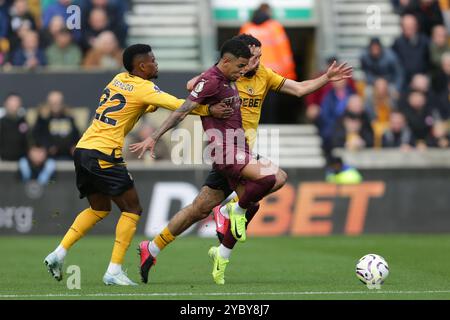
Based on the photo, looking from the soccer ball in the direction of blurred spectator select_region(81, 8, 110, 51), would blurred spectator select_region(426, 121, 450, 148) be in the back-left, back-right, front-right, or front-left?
front-right

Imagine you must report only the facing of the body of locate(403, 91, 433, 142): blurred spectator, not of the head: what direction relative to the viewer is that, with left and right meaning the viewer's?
facing the viewer

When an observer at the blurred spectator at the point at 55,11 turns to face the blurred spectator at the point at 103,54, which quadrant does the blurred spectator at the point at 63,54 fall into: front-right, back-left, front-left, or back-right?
front-right

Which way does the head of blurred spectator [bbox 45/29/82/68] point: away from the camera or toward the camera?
toward the camera

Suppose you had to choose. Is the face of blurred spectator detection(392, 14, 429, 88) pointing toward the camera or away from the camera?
toward the camera

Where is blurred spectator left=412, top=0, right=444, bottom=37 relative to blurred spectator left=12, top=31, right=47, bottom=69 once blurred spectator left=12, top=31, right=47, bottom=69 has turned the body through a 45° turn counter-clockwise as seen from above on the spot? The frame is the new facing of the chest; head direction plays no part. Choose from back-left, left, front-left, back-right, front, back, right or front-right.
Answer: front-left

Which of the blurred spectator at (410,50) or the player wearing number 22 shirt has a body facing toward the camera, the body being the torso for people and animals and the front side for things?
the blurred spectator

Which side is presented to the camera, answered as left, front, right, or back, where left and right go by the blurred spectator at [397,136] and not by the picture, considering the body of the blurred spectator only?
front

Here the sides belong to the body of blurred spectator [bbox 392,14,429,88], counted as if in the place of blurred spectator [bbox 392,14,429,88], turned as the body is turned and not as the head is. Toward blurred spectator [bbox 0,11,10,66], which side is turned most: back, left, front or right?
right

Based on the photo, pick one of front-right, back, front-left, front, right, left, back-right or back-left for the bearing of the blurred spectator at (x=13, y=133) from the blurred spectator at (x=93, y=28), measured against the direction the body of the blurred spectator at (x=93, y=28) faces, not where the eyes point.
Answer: front-right

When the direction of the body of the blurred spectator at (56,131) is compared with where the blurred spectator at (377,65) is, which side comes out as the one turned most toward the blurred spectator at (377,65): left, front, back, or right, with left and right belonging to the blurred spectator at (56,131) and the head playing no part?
left

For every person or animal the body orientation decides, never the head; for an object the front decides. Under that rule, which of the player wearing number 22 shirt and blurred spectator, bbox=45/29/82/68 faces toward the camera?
the blurred spectator

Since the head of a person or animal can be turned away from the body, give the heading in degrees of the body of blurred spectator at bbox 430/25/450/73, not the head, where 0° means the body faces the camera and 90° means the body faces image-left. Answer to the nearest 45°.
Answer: approximately 0°

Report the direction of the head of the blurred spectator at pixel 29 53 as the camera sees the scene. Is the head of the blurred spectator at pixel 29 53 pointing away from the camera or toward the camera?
toward the camera

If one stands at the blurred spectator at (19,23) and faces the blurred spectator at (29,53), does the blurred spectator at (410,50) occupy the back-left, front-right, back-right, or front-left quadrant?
front-left

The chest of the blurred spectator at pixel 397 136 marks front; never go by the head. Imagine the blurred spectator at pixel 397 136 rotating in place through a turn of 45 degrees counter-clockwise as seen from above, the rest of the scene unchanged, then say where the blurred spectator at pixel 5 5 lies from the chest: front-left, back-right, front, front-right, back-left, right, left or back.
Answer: back-right
